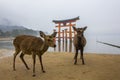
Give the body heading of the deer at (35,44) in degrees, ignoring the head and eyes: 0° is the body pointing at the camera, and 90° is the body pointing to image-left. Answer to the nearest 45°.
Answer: approximately 315°
